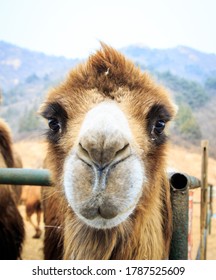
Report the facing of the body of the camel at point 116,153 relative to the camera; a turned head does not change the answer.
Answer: toward the camera
